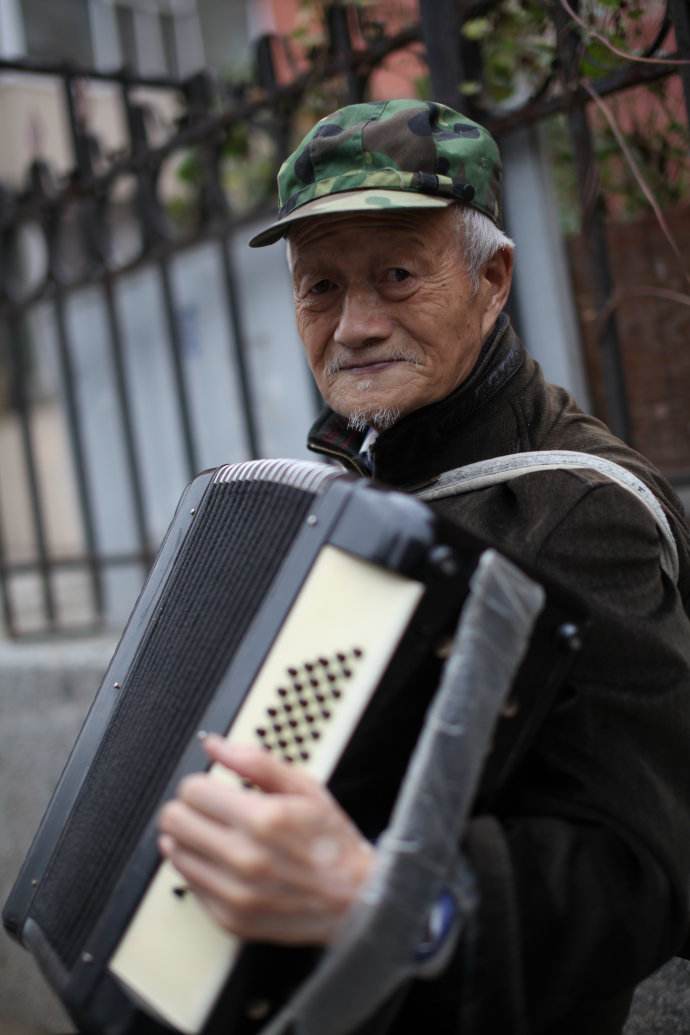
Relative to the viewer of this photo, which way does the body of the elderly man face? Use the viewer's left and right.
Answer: facing the viewer and to the left of the viewer

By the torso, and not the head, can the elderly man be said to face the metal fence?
no

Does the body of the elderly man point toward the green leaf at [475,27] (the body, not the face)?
no

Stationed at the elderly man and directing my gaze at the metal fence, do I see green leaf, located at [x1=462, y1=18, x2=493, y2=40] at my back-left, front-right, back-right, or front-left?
front-right
